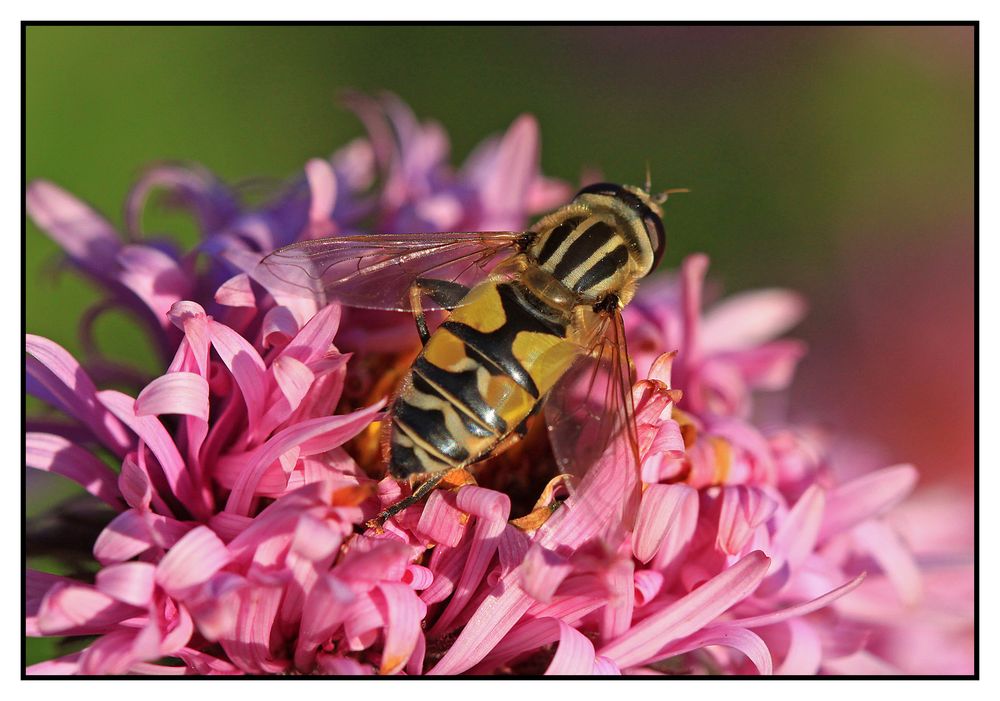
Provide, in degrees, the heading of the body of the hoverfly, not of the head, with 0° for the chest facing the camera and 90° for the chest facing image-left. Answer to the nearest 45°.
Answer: approximately 225°
